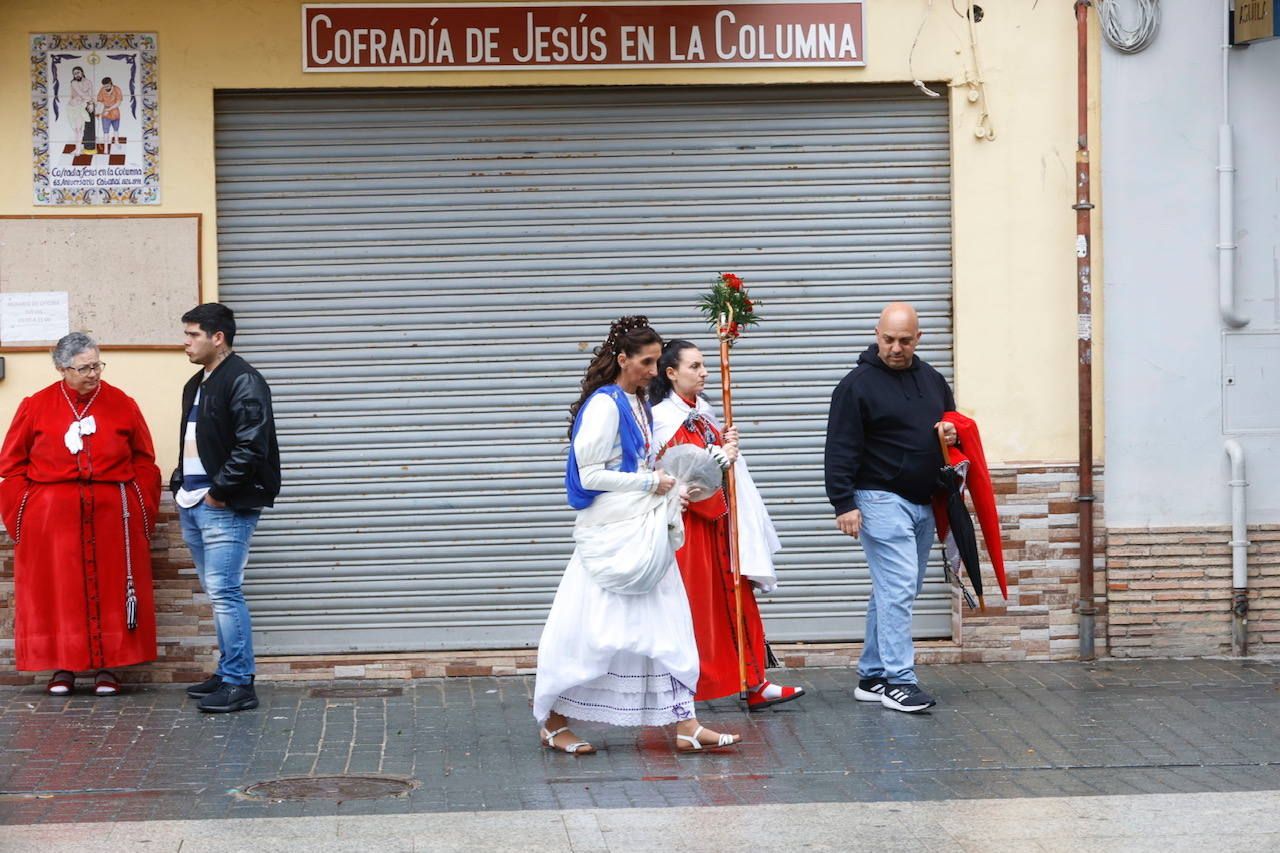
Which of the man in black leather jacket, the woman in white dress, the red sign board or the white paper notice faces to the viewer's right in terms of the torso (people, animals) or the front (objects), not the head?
the woman in white dress

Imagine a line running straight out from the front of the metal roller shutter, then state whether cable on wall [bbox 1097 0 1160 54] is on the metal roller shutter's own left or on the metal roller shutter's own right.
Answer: on the metal roller shutter's own left

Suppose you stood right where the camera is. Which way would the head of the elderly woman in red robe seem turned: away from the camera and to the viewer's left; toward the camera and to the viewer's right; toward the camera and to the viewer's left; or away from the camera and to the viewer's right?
toward the camera and to the viewer's right

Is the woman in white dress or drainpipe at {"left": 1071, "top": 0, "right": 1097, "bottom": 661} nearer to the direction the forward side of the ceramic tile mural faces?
the woman in white dress

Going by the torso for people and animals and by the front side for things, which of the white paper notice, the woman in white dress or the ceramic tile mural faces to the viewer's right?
the woman in white dress

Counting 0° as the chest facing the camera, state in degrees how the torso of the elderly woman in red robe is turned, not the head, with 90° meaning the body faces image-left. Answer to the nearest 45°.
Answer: approximately 0°

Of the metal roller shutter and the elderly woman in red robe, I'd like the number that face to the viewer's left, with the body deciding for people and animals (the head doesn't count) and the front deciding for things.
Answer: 0

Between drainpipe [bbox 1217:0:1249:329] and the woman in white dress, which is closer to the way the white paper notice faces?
the woman in white dress

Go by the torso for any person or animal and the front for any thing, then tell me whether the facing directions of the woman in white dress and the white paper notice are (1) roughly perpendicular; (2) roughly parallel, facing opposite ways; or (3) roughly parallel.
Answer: roughly perpendicular

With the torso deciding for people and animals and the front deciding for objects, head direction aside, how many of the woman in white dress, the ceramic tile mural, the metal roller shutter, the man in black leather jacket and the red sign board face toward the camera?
3

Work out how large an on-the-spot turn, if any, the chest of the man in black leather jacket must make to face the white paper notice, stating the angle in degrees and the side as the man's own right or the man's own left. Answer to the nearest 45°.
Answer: approximately 45° to the man's own right

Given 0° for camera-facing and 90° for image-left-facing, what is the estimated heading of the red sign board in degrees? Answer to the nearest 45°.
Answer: approximately 0°

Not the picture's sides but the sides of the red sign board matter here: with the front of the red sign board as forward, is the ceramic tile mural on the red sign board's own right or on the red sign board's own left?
on the red sign board's own right
